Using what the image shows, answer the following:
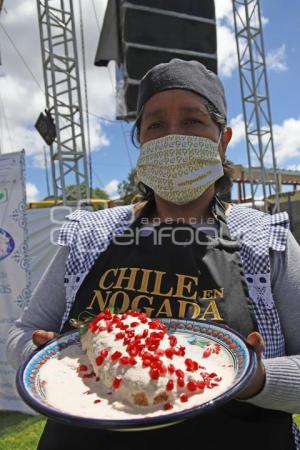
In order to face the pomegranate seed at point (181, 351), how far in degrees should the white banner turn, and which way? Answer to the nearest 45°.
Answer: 0° — it already faces it

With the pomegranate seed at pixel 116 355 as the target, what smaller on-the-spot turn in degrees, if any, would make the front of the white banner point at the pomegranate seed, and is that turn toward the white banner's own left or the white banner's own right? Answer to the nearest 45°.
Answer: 0° — it already faces it

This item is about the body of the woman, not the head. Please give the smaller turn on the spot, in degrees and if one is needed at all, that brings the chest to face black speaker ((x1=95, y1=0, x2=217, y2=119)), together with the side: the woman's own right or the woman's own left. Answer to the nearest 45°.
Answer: approximately 180°

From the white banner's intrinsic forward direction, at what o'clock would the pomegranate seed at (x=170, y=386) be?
The pomegranate seed is roughly at 12 o'clock from the white banner.

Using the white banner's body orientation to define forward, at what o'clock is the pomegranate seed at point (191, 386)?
The pomegranate seed is roughly at 12 o'clock from the white banner.

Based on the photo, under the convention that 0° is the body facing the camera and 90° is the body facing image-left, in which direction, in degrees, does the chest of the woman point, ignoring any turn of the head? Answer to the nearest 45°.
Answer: approximately 0°

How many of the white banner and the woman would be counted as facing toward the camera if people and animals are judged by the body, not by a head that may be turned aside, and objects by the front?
2

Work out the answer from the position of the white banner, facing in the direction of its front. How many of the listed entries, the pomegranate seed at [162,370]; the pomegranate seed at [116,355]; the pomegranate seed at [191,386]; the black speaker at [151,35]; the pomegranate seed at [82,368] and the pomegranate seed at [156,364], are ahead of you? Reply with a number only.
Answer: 5

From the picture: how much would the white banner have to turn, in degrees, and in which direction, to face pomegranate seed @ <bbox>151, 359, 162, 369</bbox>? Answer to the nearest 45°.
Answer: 0° — it already faces it
